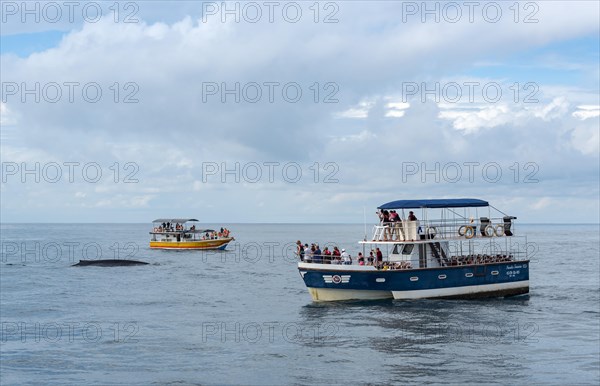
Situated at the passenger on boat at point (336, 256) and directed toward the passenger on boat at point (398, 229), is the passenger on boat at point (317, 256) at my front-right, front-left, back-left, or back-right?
back-left

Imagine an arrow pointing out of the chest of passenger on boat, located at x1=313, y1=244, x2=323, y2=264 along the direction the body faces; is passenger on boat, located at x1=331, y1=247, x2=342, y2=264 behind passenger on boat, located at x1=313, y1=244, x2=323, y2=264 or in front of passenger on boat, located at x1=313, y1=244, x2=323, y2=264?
behind

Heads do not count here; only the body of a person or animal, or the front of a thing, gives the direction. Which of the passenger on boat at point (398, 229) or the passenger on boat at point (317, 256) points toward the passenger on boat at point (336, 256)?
the passenger on boat at point (398, 229)

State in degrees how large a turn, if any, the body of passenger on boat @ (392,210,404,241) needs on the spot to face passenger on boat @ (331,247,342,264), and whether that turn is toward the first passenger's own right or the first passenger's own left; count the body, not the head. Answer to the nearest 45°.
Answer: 0° — they already face them

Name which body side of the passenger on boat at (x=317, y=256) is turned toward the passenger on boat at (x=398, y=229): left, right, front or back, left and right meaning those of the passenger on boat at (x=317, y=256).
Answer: back

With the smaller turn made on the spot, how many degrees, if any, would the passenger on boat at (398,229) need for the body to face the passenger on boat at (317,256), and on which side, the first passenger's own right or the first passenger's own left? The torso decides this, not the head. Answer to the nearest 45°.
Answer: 0° — they already face them

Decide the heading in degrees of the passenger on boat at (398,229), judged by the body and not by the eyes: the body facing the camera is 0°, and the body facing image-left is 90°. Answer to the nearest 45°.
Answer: approximately 90°

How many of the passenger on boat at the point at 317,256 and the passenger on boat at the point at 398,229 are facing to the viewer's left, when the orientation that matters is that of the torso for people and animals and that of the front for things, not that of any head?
2

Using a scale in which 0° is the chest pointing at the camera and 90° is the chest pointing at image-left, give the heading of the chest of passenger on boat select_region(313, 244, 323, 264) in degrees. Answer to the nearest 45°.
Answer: approximately 90°
